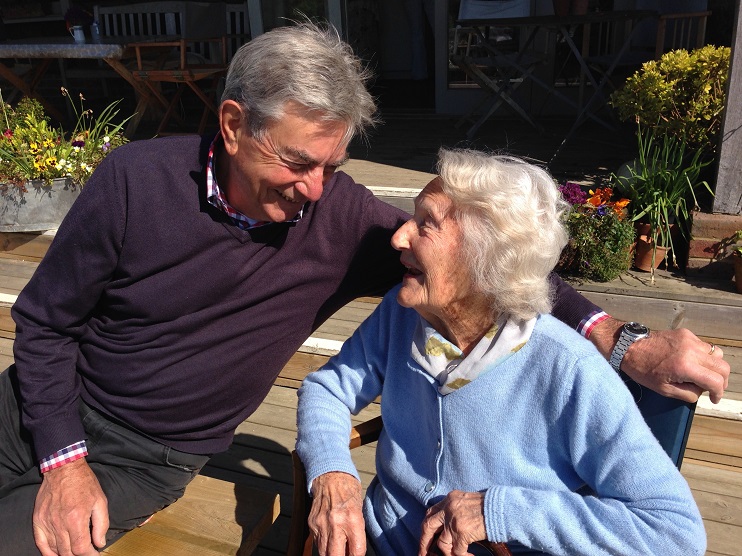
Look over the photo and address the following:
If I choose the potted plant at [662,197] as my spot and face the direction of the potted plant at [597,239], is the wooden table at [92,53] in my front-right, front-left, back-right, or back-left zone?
front-right

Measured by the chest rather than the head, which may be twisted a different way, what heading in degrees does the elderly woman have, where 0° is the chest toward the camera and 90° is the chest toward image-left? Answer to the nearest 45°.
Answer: approximately 45°

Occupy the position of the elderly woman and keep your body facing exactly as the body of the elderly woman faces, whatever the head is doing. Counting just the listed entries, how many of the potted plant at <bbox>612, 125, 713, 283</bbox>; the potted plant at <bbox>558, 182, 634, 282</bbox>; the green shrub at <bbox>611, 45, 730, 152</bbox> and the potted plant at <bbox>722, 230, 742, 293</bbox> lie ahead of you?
0

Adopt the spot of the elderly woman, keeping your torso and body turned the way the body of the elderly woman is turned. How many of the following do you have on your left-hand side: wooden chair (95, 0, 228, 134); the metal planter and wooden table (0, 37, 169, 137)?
0

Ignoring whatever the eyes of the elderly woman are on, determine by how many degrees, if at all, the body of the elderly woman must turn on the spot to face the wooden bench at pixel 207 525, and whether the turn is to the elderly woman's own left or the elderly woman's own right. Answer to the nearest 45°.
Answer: approximately 45° to the elderly woman's own right

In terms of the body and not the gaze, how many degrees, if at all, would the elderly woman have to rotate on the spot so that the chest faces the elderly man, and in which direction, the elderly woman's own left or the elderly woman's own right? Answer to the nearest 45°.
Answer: approximately 45° to the elderly woman's own right

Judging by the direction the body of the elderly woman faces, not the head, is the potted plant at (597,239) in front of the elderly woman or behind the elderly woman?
behind

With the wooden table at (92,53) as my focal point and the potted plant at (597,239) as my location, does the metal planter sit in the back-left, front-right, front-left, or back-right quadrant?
front-left

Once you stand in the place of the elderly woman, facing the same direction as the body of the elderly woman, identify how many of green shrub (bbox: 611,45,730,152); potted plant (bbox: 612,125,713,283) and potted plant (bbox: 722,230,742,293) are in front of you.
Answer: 0

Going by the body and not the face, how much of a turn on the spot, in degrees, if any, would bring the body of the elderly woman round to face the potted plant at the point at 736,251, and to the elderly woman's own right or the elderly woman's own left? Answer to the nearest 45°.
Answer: approximately 180°

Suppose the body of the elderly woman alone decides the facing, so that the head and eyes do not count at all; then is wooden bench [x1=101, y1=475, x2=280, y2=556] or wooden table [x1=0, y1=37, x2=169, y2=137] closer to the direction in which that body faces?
the wooden bench

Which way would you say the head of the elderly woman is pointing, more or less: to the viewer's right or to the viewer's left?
to the viewer's left

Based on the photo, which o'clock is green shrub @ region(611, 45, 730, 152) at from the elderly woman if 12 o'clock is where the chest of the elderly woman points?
The green shrub is roughly at 5 o'clock from the elderly woman.

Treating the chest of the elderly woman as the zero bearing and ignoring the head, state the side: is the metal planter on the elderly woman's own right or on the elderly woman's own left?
on the elderly woman's own right

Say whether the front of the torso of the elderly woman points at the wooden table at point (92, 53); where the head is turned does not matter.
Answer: no

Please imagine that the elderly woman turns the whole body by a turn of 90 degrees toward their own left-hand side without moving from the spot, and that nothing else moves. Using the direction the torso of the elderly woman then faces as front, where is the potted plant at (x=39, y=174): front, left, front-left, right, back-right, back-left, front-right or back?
back

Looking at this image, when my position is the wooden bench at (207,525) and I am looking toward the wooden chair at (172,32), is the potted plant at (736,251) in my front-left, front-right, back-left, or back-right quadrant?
front-right

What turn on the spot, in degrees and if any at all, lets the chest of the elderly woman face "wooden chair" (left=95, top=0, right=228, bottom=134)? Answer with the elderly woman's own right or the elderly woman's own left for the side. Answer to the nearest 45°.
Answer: approximately 90° to the elderly woman's own right
